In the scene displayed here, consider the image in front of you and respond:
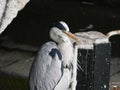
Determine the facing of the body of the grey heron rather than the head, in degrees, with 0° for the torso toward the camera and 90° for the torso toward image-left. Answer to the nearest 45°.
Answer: approximately 315°

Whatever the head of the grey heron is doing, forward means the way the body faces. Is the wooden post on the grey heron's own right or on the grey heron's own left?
on the grey heron's own left
